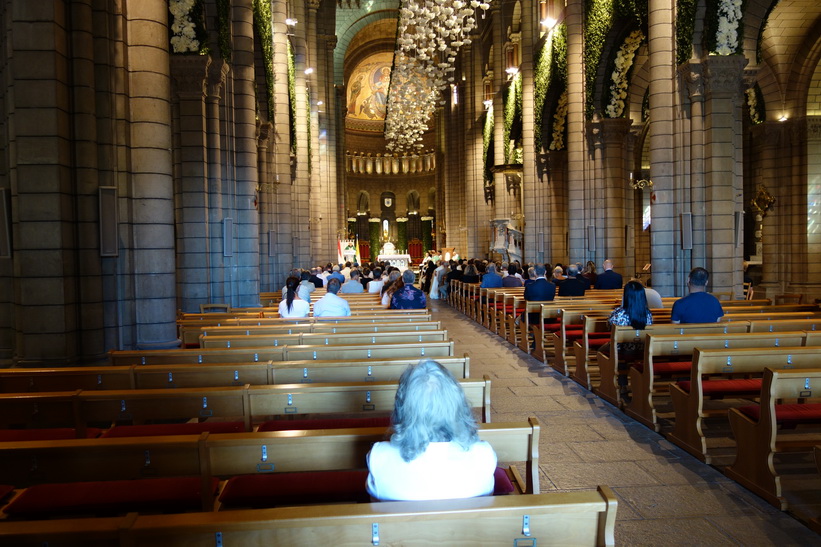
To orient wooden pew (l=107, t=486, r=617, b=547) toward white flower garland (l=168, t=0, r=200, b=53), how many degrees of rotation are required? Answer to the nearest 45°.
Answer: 0° — it already faces it

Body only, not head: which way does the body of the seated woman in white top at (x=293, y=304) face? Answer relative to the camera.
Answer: away from the camera

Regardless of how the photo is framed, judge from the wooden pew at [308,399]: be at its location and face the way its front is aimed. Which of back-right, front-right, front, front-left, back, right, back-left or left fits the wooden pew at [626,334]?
front-right

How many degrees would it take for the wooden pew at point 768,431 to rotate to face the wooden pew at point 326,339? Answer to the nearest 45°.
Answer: approximately 45° to its left

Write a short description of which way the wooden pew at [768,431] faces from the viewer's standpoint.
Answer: facing away from the viewer and to the left of the viewer

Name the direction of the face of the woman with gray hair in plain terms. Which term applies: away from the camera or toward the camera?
away from the camera

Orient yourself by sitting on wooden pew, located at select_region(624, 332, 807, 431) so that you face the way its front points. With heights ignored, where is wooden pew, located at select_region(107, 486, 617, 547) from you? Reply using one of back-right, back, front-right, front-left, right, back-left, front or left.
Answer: back-left

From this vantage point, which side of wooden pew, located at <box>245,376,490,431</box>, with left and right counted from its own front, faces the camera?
back

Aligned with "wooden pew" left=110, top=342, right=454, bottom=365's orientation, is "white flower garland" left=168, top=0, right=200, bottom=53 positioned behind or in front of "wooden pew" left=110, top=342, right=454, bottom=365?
in front

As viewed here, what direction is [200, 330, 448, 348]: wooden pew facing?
away from the camera

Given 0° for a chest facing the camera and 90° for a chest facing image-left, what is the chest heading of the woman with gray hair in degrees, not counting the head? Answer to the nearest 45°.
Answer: approximately 180°

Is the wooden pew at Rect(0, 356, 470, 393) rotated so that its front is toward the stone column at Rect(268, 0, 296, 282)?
yes

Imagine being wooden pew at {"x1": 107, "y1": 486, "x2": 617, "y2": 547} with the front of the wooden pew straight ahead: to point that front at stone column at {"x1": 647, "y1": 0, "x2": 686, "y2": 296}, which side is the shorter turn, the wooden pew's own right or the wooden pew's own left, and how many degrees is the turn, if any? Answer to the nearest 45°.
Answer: approximately 45° to the wooden pew's own right

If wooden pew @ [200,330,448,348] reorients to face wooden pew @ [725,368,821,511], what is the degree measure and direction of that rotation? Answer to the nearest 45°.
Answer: approximately 135° to its right

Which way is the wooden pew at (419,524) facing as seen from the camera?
away from the camera
